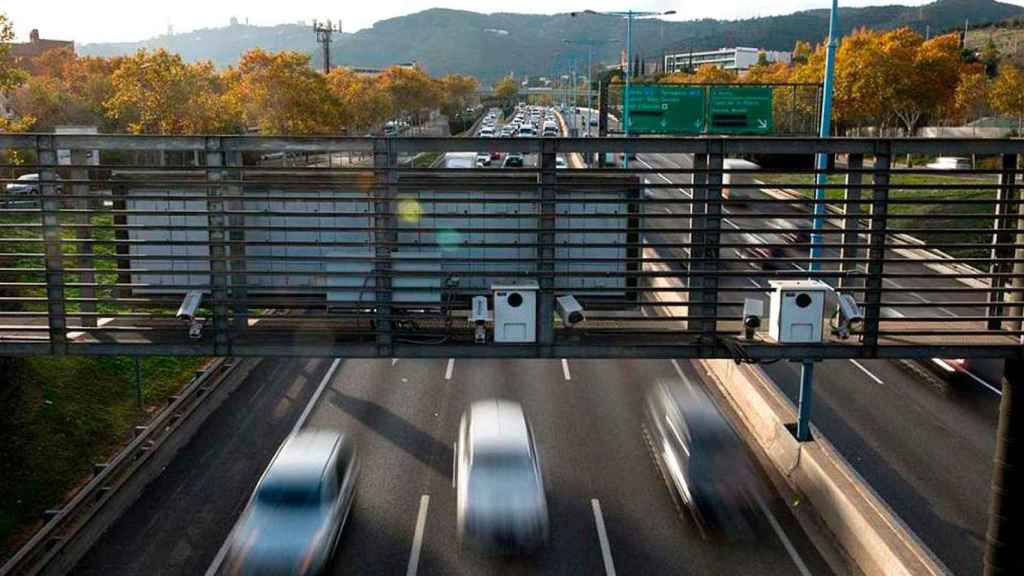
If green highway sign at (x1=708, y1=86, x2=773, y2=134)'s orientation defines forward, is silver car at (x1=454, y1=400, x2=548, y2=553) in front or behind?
in front

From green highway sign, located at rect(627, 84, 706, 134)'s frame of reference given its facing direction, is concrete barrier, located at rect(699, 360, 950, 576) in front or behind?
in front

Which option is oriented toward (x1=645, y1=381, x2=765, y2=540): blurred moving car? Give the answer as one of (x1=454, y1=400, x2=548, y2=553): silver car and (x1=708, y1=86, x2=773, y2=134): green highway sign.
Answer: the green highway sign

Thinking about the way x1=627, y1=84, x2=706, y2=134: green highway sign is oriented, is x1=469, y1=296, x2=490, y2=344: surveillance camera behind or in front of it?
in front

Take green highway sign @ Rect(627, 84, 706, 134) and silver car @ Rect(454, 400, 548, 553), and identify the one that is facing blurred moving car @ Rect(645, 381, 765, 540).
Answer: the green highway sign

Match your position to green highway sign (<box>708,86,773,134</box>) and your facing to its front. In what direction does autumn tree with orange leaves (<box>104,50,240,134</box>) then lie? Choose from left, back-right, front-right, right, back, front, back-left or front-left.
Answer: right

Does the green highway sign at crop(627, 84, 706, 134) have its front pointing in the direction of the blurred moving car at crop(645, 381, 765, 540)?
yes

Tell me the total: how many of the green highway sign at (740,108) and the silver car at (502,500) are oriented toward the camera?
2

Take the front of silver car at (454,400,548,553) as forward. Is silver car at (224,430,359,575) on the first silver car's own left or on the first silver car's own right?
on the first silver car's own right

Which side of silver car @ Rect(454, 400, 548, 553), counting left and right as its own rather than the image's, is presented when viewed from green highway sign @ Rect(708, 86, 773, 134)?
back

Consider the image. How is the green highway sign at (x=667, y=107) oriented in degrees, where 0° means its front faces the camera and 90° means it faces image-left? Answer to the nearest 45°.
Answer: approximately 0°

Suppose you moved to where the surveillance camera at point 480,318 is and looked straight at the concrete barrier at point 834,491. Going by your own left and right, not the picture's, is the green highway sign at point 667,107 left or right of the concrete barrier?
left
